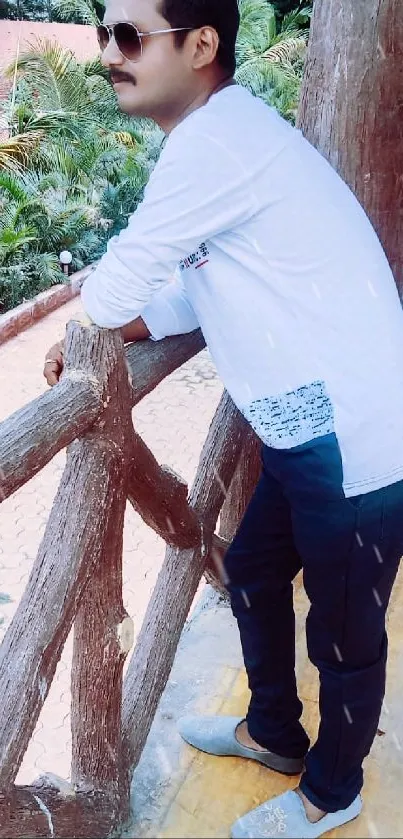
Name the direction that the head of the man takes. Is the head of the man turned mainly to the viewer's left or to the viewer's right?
to the viewer's left

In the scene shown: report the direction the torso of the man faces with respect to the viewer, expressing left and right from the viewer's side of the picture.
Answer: facing to the left of the viewer

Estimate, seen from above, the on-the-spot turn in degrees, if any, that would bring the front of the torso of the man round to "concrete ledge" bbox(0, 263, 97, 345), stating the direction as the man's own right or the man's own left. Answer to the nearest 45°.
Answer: approximately 90° to the man's own right
